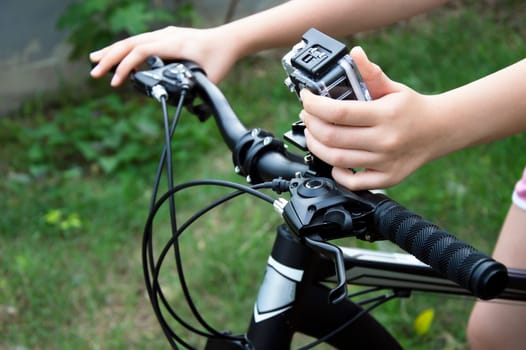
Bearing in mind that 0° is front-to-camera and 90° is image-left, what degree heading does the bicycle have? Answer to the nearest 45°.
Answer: approximately 45°

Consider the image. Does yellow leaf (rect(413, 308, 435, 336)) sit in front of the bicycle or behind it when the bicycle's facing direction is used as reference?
behind
